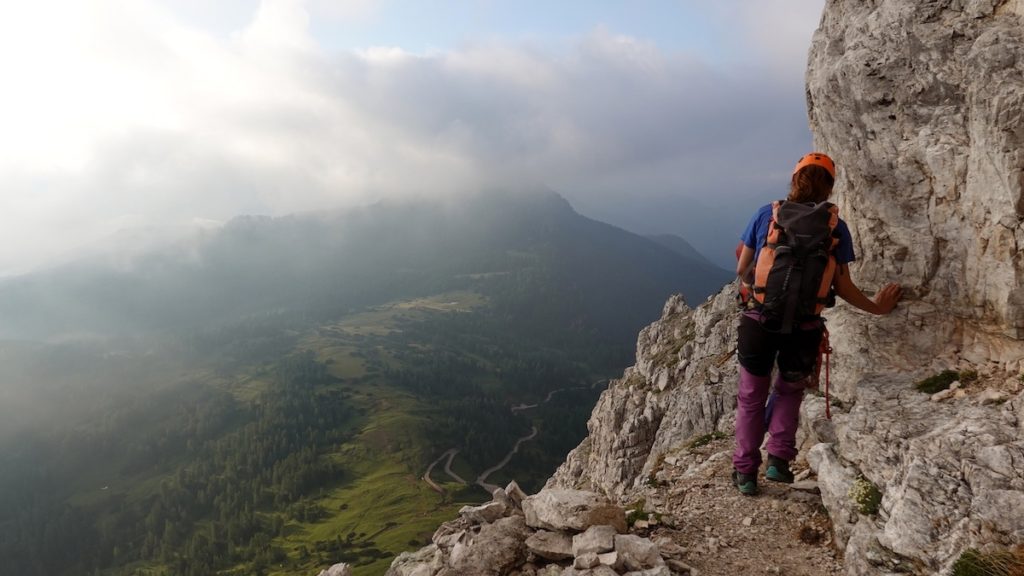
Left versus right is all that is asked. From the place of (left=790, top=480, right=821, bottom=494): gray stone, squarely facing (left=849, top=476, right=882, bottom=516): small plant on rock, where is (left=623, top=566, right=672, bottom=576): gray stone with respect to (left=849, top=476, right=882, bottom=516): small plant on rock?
right

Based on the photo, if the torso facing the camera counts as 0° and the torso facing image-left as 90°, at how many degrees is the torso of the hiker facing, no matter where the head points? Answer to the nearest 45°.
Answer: approximately 180°

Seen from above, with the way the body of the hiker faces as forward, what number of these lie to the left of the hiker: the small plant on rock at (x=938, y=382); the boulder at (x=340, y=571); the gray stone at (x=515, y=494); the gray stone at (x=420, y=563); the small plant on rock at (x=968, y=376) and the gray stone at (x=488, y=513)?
4

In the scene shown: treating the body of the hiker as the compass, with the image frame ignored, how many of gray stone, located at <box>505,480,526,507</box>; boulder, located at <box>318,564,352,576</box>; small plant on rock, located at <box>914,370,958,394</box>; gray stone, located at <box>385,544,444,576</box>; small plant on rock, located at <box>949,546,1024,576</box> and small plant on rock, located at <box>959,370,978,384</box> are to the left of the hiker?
3

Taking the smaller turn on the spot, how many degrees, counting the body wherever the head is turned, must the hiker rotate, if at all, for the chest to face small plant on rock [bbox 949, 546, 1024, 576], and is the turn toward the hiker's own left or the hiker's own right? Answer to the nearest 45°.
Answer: approximately 135° to the hiker's own right

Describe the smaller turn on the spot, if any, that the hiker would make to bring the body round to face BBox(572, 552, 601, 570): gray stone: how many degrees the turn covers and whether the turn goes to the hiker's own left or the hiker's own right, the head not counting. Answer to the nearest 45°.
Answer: approximately 135° to the hiker's own left

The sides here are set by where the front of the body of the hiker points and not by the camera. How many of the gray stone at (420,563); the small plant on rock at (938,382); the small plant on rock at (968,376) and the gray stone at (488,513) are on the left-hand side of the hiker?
2

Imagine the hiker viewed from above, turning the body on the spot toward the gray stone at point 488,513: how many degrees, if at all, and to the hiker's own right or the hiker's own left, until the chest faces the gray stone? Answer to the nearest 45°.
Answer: approximately 90° to the hiker's own left

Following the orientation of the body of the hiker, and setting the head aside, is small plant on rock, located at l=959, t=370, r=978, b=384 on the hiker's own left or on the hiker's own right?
on the hiker's own right

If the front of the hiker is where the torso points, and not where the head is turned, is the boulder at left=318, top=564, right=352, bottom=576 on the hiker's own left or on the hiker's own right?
on the hiker's own left
